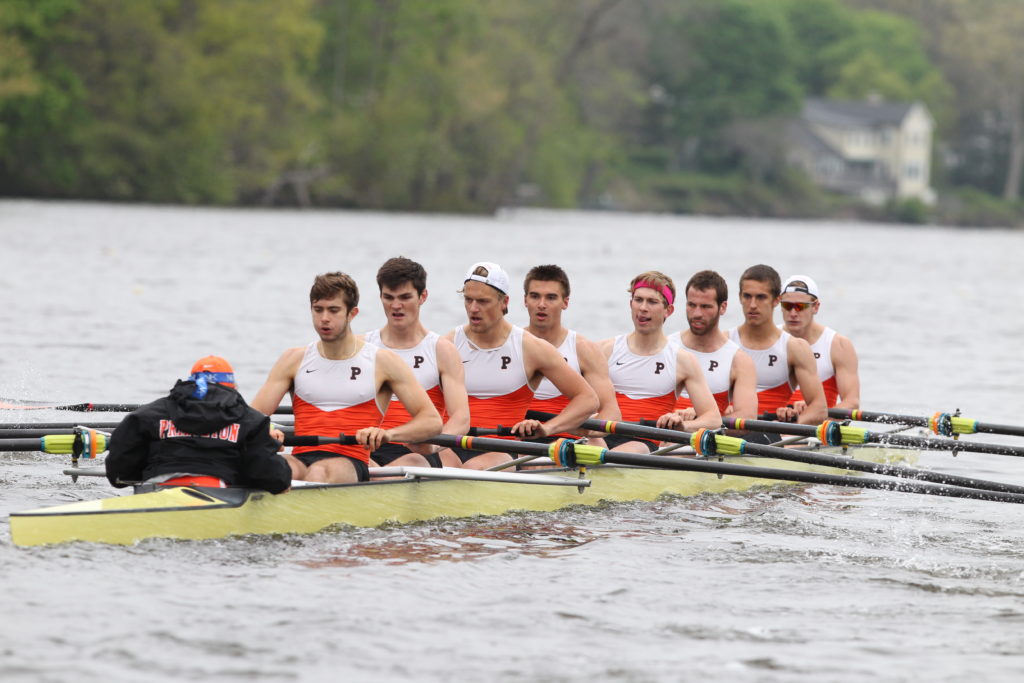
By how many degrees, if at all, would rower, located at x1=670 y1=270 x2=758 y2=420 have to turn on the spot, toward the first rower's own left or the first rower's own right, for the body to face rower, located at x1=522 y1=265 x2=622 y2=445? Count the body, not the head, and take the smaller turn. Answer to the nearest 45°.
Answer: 0° — they already face them

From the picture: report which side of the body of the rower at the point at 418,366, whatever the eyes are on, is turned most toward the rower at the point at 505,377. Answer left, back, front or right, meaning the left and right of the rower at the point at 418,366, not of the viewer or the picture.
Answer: back

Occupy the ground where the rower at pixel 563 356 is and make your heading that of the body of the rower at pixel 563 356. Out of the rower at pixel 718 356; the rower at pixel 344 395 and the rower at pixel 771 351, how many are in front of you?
1

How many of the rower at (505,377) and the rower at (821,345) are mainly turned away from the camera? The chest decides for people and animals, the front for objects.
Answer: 0

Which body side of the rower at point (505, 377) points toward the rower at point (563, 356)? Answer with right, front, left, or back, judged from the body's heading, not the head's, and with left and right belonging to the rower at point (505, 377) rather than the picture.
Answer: back

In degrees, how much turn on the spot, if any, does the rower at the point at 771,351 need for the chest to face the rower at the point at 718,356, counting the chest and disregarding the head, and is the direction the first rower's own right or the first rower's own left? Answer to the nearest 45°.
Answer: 0° — they already face them

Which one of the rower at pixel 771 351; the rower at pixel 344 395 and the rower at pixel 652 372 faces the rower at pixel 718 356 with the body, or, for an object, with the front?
the rower at pixel 771 351

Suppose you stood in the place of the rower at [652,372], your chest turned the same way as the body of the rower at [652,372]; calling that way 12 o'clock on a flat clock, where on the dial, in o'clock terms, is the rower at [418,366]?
the rower at [418,366] is roughly at 12 o'clock from the rower at [652,372].

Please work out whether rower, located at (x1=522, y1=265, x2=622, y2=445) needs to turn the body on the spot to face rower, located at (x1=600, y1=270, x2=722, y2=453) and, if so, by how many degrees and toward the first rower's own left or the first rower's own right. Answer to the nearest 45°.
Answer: approximately 180°
